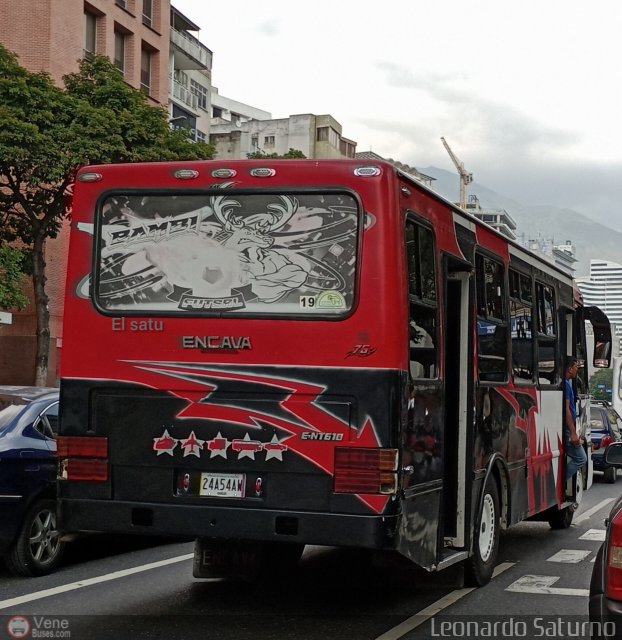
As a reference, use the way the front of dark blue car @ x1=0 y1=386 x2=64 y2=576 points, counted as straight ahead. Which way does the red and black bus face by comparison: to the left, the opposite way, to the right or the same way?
the same way

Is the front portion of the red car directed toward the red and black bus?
no

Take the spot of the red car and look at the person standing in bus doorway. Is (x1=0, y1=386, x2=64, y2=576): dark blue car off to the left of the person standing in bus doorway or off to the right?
left

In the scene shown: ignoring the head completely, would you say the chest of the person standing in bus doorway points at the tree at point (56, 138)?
no

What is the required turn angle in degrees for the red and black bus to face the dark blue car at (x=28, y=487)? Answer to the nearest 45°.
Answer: approximately 90° to its left

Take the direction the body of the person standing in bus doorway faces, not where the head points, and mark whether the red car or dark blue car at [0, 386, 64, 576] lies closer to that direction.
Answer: the red car

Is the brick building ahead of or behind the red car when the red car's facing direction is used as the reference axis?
ahead

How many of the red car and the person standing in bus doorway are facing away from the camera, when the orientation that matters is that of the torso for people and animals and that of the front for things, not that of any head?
1

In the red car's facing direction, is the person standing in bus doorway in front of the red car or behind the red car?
in front

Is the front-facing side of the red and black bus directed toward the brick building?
no

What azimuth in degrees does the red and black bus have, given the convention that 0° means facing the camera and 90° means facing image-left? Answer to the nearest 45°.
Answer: approximately 225°

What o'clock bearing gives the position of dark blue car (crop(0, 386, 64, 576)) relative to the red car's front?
The dark blue car is roughly at 10 o'clock from the red car.

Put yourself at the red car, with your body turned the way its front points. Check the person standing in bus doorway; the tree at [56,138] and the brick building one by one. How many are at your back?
0

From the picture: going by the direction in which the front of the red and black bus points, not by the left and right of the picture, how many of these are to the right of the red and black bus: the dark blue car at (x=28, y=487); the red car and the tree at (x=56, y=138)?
1

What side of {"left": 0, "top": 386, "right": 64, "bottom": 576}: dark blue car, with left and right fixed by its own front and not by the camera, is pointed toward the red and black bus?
right

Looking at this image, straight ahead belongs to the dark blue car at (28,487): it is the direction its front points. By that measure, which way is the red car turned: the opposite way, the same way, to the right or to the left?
the same way

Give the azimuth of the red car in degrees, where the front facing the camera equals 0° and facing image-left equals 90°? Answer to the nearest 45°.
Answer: approximately 180°

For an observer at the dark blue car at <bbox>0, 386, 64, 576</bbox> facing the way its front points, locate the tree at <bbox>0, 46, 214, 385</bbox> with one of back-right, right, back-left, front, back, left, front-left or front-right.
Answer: front-left
